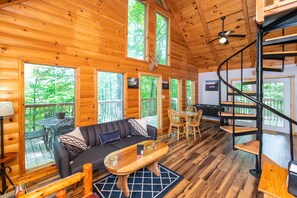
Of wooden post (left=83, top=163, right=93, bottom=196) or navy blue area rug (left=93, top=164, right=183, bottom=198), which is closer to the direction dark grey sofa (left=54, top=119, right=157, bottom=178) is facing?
the navy blue area rug

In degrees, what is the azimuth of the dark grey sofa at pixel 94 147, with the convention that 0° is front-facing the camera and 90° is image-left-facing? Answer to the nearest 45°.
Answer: approximately 315°

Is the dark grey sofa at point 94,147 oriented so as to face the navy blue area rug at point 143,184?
yes

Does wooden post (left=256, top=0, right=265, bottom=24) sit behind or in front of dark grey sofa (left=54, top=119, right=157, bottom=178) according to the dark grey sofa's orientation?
in front

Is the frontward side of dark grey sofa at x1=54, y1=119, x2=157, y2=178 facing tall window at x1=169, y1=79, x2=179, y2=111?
no

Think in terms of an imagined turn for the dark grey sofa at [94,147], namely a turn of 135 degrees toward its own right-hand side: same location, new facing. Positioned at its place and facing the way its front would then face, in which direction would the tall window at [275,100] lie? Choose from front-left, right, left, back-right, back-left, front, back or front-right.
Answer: back

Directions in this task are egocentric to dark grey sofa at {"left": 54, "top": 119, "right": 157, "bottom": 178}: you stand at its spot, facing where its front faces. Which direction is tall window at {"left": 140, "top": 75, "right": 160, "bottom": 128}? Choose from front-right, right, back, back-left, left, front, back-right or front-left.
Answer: left

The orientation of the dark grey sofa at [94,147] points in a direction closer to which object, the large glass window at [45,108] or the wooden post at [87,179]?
the wooden post

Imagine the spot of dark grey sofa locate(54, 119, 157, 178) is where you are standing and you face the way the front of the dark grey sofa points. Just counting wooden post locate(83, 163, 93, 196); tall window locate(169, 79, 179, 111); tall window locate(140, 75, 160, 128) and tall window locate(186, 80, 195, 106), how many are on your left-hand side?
3

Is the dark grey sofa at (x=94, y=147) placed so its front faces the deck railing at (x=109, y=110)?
no

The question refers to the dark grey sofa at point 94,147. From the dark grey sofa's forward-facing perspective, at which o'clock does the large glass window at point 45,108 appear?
The large glass window is roughly at 5 o'clock from the dark grey sofa.

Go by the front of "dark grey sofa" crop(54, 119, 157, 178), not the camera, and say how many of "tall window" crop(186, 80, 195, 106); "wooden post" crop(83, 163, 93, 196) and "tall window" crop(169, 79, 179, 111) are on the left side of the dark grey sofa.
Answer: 2

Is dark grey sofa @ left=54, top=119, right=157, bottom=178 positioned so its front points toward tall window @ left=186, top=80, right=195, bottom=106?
no
